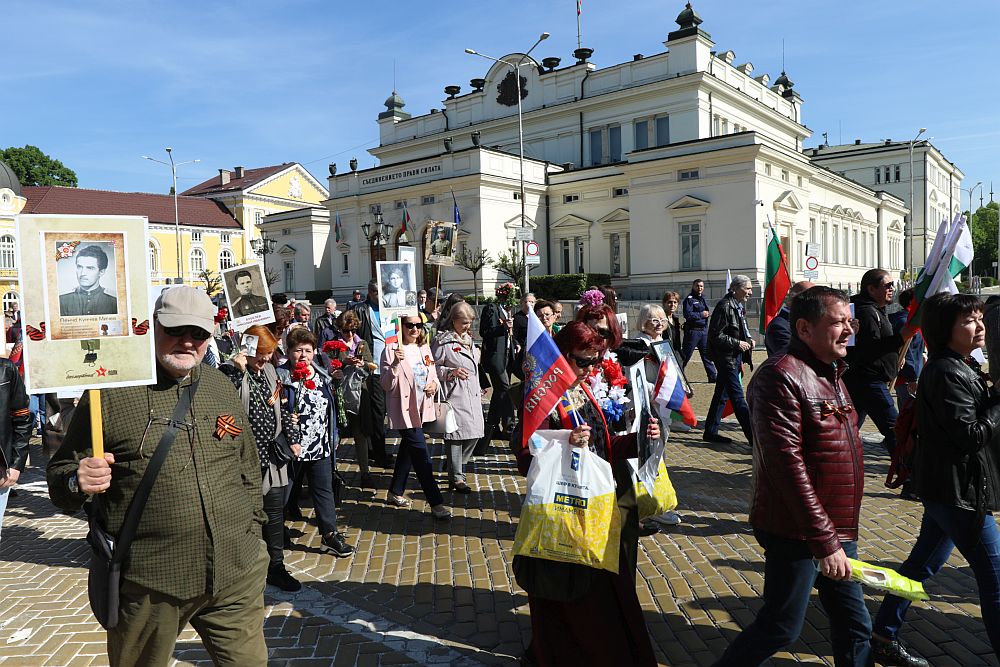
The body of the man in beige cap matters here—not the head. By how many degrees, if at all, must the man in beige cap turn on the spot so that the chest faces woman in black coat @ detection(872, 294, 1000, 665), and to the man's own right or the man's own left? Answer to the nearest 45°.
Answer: approximately 90° to the man's own left

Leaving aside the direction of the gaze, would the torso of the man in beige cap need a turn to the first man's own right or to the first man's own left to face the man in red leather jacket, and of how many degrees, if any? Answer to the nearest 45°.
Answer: approximately 90° to the first man's own left

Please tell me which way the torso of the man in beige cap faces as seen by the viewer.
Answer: toward the camera

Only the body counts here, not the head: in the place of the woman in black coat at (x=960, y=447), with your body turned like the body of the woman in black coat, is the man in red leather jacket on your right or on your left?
on your right
